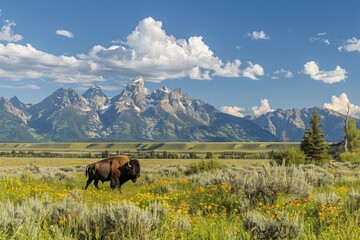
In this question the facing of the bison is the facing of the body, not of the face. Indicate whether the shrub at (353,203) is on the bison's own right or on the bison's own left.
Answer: on the bison's own right

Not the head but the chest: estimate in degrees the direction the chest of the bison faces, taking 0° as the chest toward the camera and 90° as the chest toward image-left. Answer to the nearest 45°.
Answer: approximately 270°

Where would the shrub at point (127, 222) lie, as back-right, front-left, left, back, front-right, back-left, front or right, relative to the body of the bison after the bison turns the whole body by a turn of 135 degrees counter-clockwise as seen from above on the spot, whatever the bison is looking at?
back-left

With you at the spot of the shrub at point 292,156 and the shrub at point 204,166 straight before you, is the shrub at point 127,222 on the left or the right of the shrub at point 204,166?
left

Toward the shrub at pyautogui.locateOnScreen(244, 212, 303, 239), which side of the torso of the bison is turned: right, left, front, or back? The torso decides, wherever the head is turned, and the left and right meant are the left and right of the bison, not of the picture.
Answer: right
